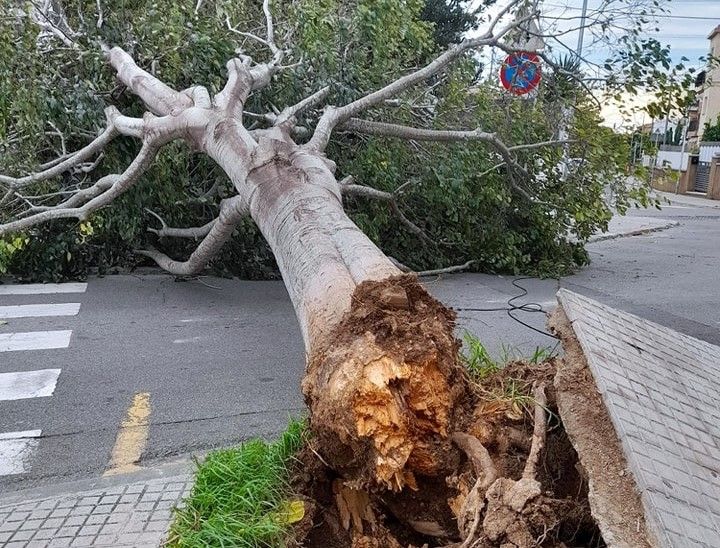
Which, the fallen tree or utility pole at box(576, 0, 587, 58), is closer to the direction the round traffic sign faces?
the fallen tree

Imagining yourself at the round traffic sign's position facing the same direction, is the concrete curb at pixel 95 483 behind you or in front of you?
in front

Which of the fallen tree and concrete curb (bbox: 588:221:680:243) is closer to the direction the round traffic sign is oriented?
the fallen tree

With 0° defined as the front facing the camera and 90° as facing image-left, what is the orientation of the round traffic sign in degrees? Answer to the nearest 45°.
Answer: approximately 0°

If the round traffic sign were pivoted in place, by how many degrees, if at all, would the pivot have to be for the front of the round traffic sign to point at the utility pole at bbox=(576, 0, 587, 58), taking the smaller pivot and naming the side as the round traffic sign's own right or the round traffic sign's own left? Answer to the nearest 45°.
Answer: approximately 180°

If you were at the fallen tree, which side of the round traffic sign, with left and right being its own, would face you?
front
